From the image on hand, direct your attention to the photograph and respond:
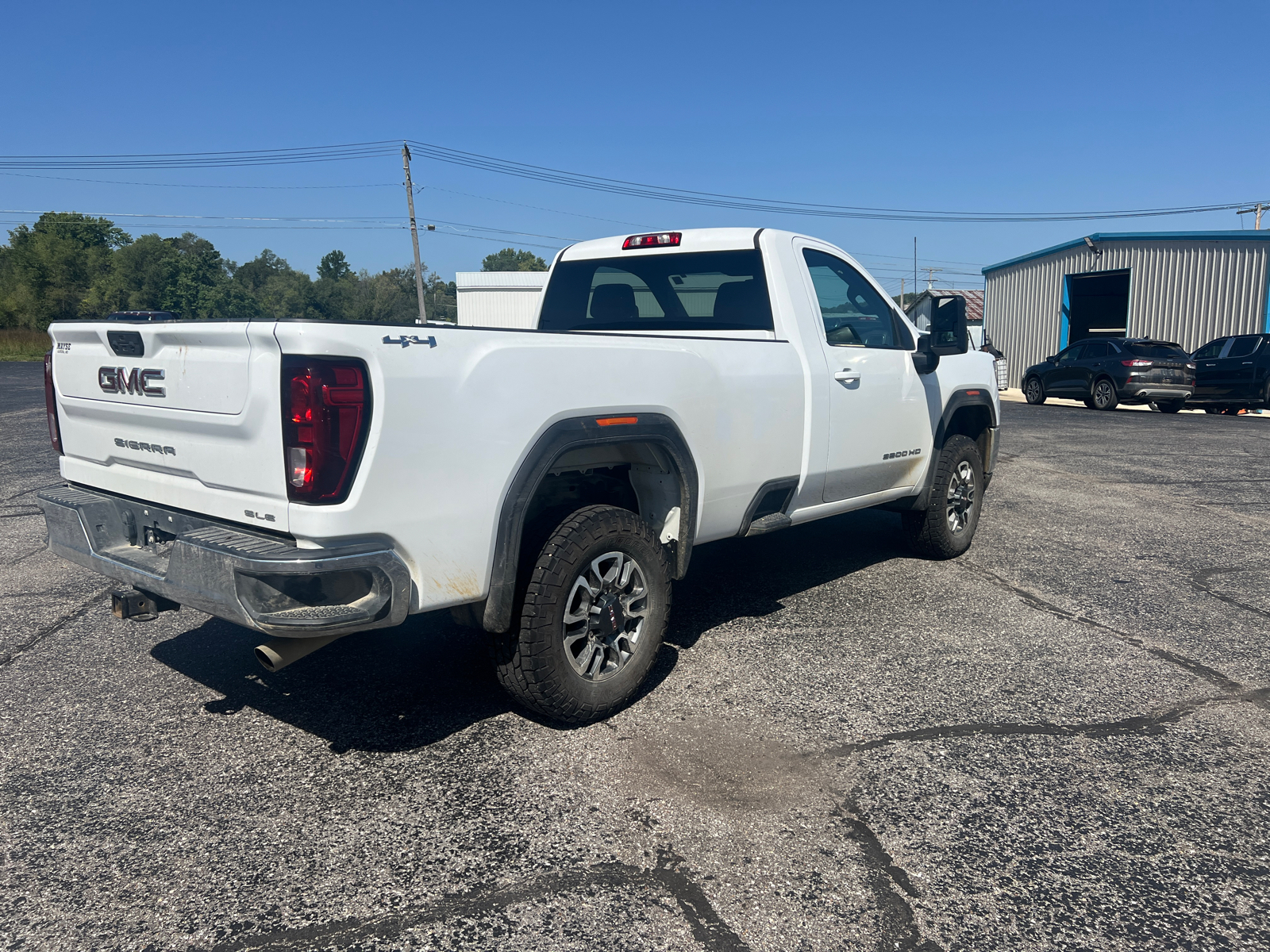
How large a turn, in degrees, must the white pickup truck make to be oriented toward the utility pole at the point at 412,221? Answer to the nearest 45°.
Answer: approximately 45° to its left

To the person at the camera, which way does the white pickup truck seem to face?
facing away from the viewer and to the right of the viewer

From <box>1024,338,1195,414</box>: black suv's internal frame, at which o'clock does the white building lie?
The white building is roughly at 11 o'clock from the black suv.

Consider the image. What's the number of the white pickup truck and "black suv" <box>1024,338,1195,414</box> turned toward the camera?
0

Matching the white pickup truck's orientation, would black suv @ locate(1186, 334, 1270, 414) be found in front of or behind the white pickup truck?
in front

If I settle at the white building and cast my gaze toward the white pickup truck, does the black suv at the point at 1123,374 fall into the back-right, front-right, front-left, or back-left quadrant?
front-left

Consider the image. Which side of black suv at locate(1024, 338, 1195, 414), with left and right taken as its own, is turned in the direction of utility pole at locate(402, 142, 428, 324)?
front

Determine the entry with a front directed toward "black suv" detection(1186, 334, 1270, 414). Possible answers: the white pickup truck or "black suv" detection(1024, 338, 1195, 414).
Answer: the white pickup truck

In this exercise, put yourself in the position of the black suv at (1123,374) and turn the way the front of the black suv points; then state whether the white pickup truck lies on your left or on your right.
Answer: on your left

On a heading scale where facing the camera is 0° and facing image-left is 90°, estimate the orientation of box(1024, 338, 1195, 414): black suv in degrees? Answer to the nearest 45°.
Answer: approximately 135°

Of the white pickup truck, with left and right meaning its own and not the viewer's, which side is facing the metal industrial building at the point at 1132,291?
front

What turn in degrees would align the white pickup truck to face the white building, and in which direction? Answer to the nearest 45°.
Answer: approximately 45° to its left

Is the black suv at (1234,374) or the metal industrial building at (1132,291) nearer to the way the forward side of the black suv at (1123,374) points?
the metal industrial building
